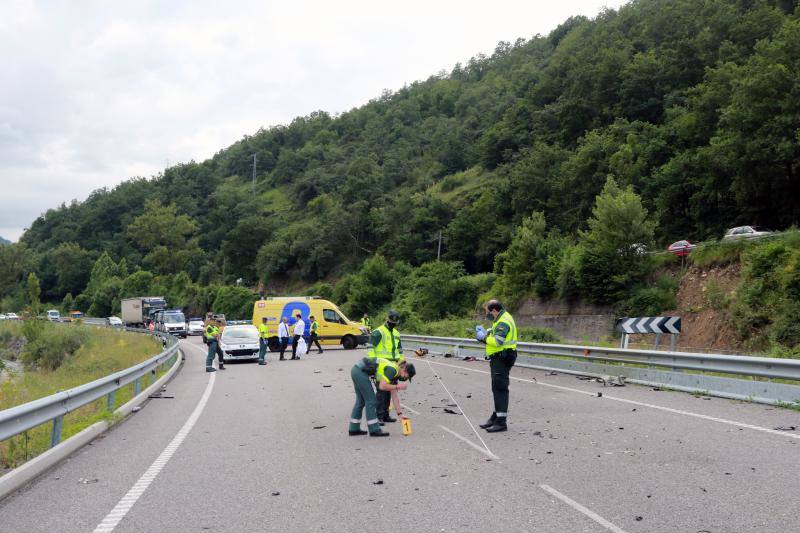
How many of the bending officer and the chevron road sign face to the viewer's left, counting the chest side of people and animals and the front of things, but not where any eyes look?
0

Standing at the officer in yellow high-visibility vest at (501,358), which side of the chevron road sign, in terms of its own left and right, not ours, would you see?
front

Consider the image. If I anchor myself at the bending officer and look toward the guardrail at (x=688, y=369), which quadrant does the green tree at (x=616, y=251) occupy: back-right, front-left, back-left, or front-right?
front-left

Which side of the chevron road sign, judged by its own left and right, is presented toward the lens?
front

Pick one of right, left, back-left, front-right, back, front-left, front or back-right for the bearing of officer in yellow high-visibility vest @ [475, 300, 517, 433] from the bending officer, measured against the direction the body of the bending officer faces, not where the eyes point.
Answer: front

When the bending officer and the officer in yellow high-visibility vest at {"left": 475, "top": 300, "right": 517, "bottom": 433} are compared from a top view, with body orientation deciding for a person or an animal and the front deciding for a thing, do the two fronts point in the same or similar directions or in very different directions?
very different directions

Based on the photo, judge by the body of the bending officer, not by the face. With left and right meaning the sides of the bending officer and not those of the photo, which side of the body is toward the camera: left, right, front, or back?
right

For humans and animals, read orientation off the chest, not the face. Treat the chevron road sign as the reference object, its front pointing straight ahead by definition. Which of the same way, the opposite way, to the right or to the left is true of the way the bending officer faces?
to the left

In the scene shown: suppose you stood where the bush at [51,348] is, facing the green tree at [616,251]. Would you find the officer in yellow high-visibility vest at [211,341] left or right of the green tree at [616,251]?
right

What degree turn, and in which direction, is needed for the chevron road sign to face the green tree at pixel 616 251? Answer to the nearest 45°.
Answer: approximately 180°
